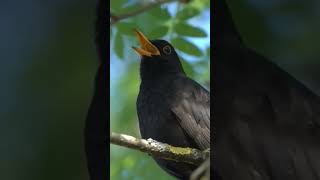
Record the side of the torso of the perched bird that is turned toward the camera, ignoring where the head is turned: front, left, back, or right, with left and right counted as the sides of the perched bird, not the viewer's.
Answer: left
